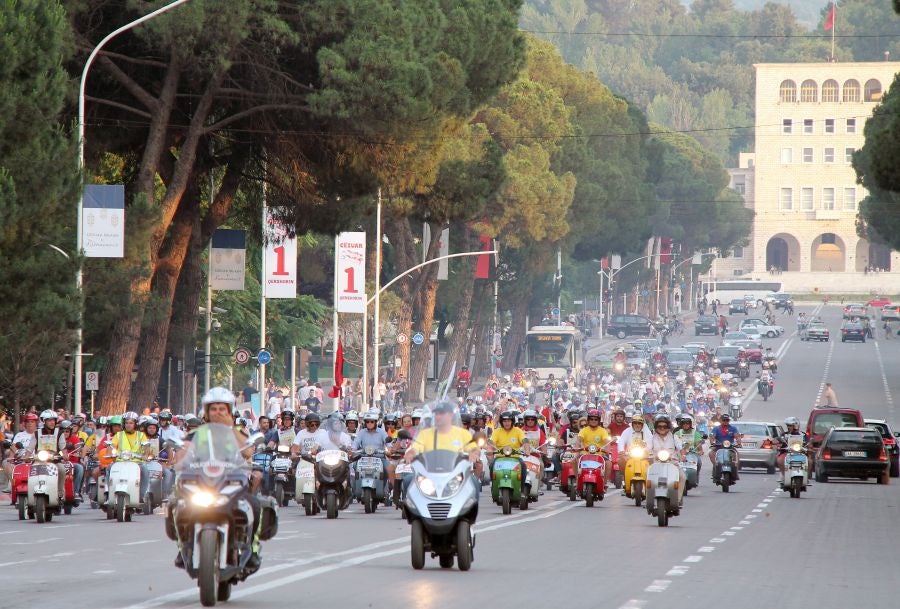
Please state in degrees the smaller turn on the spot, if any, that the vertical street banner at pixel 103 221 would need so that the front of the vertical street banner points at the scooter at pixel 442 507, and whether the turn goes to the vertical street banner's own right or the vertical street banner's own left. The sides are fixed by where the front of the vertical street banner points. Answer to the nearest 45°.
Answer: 0° — it already faces it

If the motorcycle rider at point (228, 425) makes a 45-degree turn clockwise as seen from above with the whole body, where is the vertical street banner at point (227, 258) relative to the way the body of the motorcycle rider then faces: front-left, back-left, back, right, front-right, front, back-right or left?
back-right

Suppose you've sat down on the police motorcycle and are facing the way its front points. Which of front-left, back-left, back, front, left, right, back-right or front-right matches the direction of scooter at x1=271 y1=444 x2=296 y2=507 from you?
back

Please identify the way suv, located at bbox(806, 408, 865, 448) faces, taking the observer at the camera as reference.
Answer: facing away from the viewer

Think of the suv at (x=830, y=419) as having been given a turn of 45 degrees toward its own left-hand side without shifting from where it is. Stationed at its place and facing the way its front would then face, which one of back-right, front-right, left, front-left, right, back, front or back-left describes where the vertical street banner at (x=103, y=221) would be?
left
